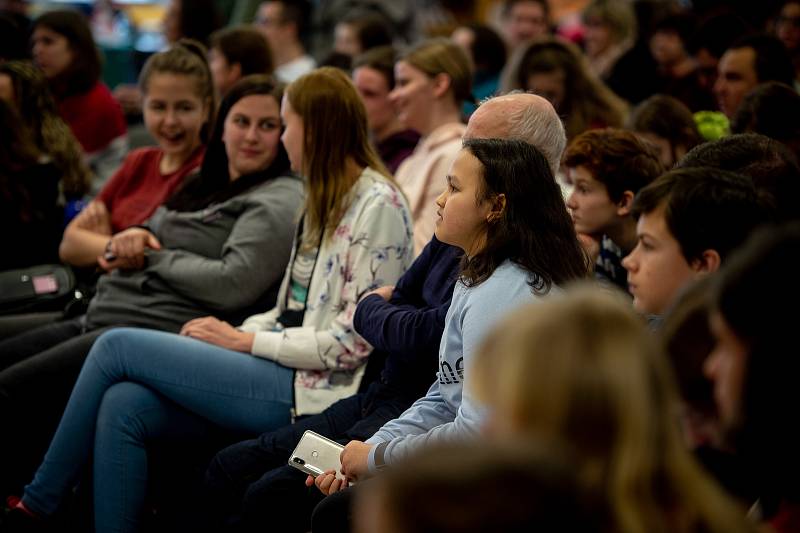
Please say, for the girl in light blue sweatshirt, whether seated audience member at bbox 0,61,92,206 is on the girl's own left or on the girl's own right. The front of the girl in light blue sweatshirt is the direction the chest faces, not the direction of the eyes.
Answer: on the girl's own right

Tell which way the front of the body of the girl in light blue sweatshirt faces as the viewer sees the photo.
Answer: to the viewer's left

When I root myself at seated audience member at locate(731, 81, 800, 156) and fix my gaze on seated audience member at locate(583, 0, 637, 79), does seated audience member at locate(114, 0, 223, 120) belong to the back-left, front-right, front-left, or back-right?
front-left

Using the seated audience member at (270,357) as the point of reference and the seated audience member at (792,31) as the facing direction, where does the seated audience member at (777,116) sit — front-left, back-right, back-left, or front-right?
front-right

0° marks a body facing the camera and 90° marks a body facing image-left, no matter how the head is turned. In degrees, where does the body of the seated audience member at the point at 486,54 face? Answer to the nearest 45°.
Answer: approximately 90°

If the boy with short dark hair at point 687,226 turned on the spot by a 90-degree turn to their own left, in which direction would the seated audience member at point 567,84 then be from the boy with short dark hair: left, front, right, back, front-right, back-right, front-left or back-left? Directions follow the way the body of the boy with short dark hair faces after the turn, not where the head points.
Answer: back

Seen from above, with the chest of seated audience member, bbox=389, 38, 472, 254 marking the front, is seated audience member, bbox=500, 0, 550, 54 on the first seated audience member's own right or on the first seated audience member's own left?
on the first seated audience member's own right

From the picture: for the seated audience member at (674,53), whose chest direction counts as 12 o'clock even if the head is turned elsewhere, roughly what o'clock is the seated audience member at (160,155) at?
the seated audience member at (160,155) is roughly at 12 o'clock from the seated audience member at (674,53).

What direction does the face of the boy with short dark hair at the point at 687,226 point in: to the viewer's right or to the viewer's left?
to the viewer's left

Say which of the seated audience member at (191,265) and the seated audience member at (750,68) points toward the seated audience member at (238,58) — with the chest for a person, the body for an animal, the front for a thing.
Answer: the seated audience member at (750,68)

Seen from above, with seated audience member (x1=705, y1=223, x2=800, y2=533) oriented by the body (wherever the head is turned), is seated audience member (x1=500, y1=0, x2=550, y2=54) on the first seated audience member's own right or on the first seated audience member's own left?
on the first seated audience member's own right

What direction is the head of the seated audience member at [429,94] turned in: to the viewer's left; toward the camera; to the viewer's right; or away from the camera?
to the viewer's left

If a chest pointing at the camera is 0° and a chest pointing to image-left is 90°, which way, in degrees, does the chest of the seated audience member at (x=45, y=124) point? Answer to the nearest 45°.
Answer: approximately 90°

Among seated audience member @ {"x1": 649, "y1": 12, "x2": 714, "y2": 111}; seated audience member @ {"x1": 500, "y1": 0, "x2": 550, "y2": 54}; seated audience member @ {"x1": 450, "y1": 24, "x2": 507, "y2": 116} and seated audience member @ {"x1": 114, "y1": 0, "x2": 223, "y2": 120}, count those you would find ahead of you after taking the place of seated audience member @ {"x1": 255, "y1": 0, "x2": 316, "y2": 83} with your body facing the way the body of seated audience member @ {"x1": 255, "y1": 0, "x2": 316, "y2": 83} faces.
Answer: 1

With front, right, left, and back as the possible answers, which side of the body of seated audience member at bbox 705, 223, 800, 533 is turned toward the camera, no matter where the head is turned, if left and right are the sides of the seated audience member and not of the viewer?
left
